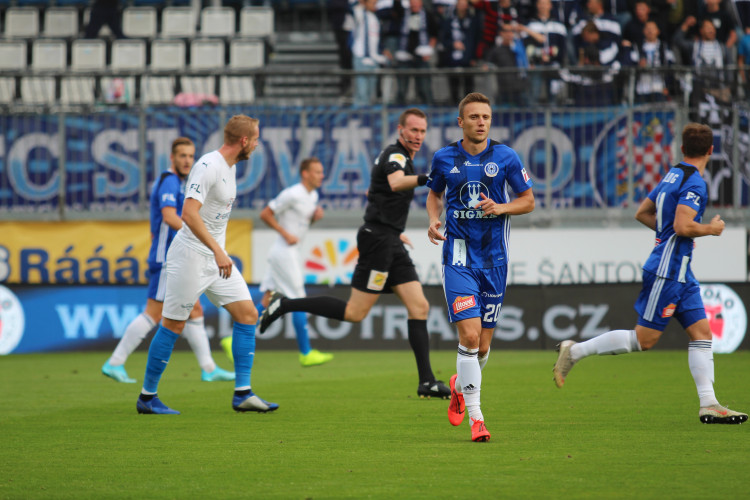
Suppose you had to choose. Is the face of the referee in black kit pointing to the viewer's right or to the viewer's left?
to the viewer's right

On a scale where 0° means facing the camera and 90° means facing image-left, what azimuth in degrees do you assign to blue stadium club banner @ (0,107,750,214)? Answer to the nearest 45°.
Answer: approximately 0°

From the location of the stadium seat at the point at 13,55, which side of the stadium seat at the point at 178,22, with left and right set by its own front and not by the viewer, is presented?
right

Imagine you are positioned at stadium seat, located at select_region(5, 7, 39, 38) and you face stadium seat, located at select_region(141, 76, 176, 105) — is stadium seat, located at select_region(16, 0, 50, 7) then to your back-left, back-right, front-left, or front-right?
back-left

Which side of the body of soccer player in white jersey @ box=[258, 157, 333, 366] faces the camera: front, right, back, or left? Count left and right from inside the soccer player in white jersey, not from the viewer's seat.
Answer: right
